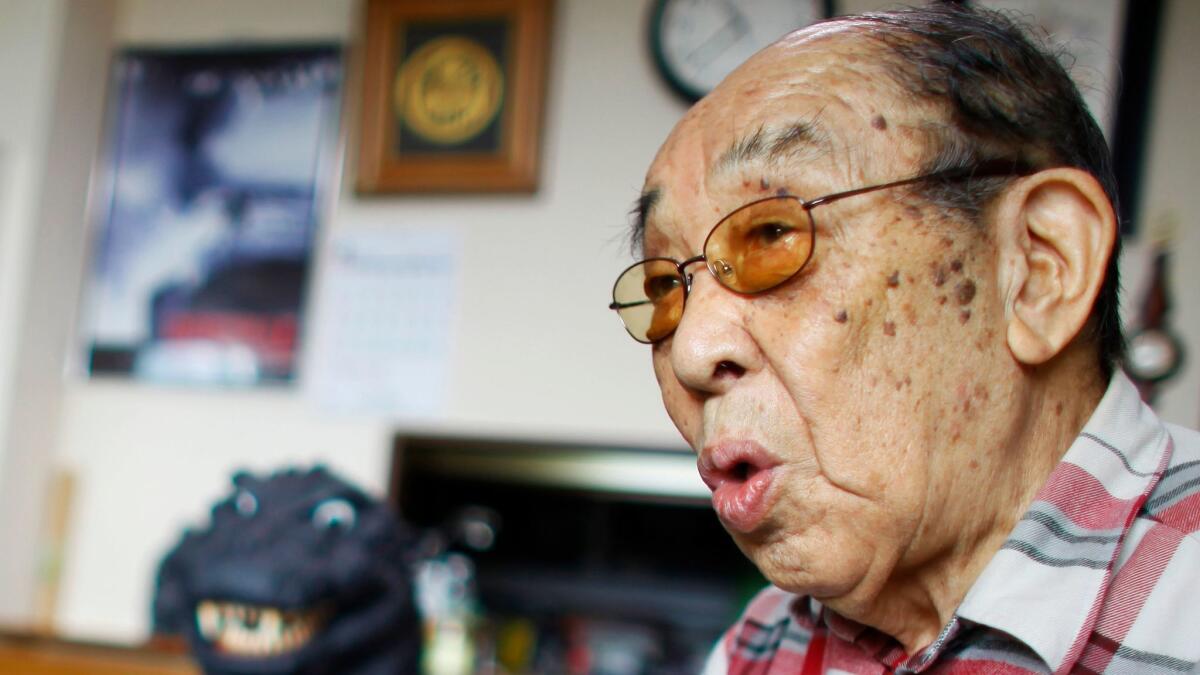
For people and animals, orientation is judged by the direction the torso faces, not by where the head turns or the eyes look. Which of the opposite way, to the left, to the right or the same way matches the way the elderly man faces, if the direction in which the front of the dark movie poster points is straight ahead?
to the right

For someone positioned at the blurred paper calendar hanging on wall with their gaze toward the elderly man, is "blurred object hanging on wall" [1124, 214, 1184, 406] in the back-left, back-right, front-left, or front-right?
front-left

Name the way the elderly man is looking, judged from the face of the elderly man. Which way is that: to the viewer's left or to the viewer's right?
to the viewer's left

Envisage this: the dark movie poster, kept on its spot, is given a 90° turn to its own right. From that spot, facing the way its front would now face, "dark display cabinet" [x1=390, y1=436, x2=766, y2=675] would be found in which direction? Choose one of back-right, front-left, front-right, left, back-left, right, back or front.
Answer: back-left

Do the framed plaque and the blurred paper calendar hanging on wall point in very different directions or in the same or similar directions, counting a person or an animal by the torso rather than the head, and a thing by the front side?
same or similar directions

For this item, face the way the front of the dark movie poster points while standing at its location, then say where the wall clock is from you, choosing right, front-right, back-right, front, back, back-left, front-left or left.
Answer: front-left

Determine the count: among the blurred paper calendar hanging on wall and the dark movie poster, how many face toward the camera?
2

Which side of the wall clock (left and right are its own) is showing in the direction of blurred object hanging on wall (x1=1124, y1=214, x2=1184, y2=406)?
left

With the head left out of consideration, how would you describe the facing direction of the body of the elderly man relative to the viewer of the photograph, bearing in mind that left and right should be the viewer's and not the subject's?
facing the viewer and to the left of the viewer

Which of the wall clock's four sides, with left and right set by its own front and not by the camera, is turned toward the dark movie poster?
right

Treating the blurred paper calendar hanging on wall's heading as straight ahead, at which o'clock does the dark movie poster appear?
The dark movie poster is roughly at 4 o'clock from the blurred paper calendar hanging on wall.

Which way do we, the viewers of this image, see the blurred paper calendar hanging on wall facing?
facing the viewer

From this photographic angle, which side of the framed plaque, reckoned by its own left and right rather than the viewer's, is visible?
front

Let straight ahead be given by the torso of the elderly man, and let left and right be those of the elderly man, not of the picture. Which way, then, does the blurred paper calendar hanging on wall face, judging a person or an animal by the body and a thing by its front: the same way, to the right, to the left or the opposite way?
to the left

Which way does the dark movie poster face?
toward the camera

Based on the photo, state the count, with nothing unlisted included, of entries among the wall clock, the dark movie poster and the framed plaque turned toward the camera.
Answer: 3

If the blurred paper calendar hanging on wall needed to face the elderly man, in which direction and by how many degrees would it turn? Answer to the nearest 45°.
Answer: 0° — it already faces them

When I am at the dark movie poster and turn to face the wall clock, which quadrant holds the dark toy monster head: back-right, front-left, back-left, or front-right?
front-right
